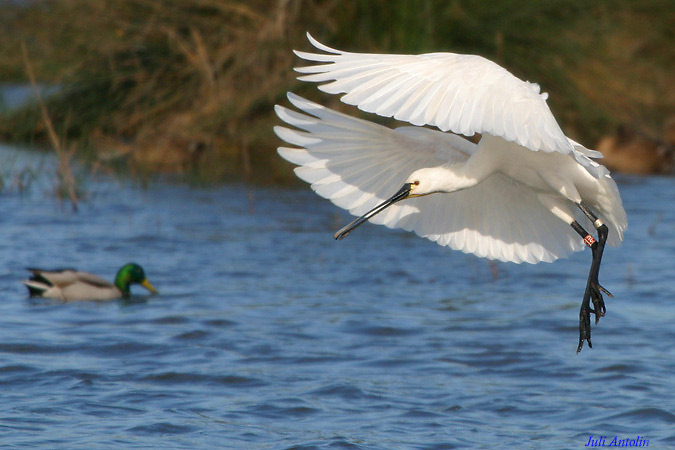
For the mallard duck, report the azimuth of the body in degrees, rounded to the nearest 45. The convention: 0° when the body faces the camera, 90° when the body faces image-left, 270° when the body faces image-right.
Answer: approximately 270°

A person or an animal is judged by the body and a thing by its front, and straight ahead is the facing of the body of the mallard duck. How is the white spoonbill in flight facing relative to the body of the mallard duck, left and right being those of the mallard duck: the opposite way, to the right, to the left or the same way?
the opposite way

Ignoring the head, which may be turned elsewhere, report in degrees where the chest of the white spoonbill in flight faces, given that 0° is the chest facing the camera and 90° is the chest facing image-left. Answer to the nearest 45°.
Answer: approximately 90°

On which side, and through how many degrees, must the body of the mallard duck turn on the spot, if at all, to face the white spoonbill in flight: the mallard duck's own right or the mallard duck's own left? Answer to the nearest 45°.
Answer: approximately 45° to the mallard duck's own right

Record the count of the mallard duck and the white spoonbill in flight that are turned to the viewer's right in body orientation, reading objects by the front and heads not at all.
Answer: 1

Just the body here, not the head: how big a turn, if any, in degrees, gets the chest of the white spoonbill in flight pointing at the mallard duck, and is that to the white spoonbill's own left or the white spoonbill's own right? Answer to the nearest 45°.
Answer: approximately 45° to the white spoonbill's own right
